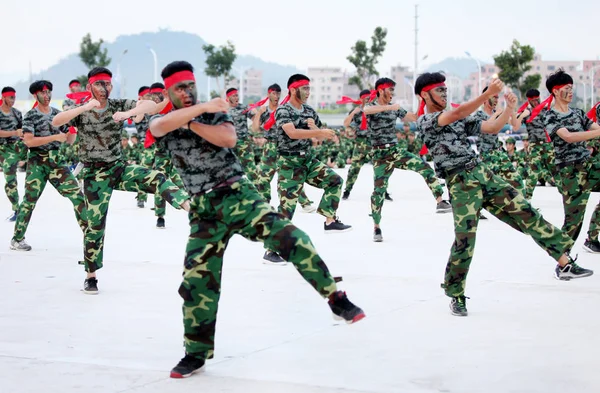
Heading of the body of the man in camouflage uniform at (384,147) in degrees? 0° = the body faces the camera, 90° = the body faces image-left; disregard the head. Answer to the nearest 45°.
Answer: approximately 315°

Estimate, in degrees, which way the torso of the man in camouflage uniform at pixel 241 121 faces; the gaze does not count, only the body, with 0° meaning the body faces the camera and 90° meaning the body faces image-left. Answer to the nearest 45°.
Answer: approximately 315°

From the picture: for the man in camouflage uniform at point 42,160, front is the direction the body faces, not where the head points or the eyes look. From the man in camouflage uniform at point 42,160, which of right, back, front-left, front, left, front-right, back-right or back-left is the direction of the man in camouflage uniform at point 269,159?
left

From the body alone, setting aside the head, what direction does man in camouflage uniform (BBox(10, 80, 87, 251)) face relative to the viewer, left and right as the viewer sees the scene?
facing the viewer and to the right of the viewer

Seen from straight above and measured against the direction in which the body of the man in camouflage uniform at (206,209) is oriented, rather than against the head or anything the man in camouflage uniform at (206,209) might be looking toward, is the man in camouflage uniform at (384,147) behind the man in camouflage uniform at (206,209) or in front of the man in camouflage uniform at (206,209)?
behind

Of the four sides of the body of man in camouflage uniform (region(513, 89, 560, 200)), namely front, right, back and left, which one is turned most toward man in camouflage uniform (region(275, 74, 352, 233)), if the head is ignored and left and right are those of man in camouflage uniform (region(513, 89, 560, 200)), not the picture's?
right

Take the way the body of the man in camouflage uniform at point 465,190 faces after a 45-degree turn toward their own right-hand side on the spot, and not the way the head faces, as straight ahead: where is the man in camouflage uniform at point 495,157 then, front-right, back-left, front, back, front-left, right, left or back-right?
back

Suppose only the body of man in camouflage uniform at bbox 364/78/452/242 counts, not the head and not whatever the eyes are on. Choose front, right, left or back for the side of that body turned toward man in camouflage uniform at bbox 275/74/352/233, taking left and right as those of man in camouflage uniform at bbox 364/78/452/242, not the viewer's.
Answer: right

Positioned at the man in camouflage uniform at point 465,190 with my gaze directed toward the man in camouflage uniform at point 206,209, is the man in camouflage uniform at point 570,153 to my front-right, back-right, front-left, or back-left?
back-right

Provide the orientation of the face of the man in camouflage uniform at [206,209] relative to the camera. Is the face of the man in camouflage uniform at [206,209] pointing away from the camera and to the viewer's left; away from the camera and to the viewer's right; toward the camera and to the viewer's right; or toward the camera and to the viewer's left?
toward the camera and to the viewer's right

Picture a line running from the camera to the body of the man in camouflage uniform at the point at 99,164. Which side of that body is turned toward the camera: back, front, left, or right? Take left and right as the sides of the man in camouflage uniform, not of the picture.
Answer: front

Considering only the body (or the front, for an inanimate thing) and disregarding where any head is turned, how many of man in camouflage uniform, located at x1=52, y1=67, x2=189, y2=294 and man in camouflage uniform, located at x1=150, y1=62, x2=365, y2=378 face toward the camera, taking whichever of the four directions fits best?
2

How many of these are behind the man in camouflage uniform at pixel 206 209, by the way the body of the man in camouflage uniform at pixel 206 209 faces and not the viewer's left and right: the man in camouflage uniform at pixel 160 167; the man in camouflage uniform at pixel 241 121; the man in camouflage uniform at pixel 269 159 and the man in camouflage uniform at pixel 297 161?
4
